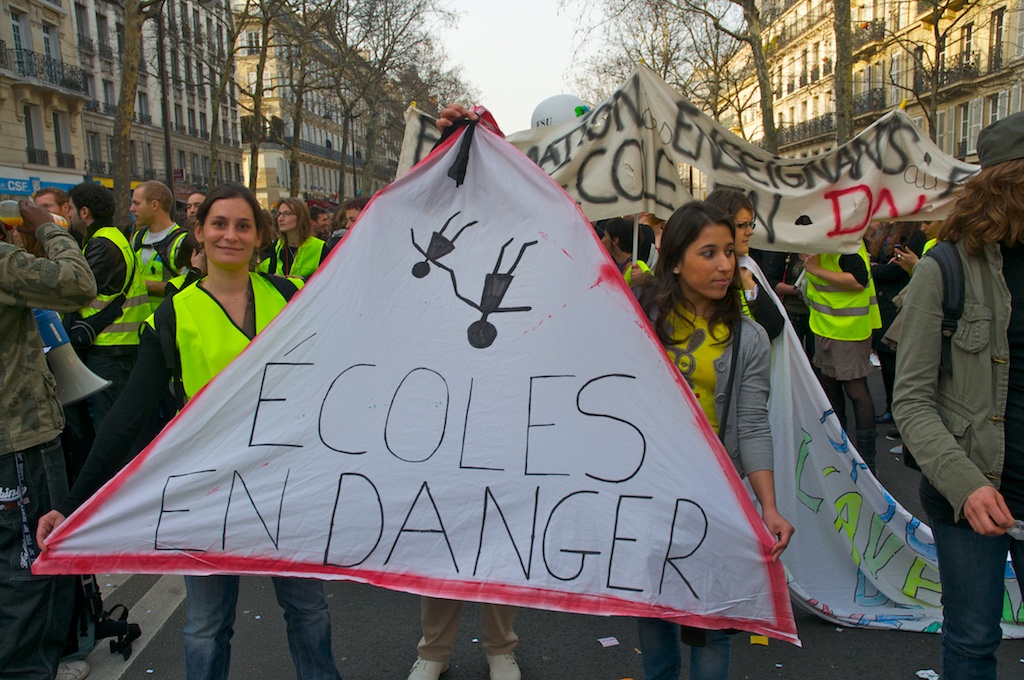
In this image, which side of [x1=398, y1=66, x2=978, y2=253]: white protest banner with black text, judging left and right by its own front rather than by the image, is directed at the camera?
front

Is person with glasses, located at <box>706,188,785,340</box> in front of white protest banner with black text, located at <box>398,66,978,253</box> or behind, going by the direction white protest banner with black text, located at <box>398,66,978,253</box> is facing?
in front

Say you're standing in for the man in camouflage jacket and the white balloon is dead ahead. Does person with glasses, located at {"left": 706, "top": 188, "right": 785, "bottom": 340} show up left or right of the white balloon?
right

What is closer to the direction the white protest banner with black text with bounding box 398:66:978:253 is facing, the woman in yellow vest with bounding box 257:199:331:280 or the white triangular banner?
the white triangular banner

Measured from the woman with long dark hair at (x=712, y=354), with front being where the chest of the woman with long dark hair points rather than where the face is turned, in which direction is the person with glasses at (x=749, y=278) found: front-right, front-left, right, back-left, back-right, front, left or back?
back

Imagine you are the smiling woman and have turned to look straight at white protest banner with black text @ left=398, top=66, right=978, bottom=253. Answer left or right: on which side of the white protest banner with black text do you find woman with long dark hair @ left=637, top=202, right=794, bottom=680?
right

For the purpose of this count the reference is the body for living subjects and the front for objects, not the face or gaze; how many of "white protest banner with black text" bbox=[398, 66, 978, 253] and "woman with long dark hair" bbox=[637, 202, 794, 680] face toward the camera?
2

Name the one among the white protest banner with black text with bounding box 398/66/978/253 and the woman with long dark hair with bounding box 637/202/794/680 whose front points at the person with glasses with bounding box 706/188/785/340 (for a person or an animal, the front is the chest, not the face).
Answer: the white protest banner with black text

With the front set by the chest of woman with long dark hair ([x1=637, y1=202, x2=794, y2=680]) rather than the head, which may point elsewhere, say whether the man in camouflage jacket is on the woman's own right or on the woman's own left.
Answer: on the woman's own right

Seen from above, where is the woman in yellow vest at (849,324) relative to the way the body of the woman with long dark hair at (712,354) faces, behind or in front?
behind

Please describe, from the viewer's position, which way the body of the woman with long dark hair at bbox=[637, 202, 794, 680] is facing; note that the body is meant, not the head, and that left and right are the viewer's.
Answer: facing the viewer

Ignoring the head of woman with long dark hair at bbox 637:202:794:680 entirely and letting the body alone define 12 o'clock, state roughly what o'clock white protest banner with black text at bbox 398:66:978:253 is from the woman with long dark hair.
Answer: The white protest banner with black text is roughly at 6 o'clock from the woman with long dark hair.

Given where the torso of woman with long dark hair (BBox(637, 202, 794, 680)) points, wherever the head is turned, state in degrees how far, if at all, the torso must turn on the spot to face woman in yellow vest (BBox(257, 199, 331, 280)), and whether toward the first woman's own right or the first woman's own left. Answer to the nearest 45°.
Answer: approximately 135° to the first woman's own right
